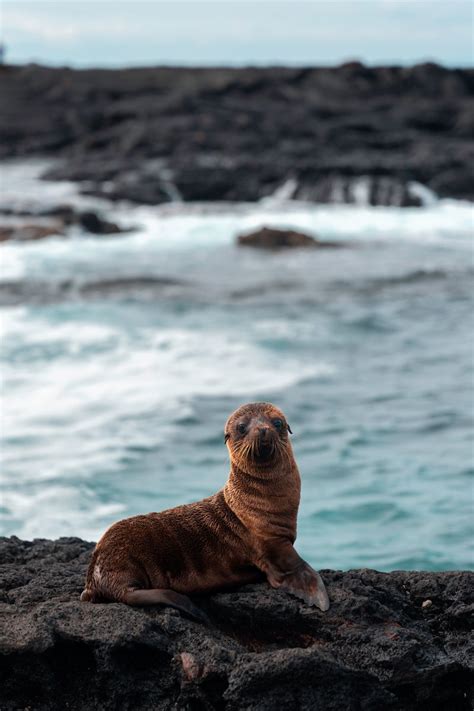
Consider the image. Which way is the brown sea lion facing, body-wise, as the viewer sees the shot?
to the viewer's right

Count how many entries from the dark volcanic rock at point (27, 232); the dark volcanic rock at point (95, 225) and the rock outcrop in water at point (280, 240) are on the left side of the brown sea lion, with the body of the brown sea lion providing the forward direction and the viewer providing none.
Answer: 3

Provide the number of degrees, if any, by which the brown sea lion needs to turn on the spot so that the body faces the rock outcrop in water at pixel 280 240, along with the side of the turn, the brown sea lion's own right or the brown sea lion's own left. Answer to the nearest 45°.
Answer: approximately 90° to the brown sea lion's own left

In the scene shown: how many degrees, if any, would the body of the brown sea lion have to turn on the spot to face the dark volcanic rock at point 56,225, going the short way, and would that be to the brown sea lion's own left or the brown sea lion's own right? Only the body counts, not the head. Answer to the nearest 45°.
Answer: approximately 90° to the brown sea lion's own left

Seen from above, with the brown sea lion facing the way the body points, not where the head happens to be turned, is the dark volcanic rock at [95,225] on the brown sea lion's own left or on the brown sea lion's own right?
on the brown sea lion's own left

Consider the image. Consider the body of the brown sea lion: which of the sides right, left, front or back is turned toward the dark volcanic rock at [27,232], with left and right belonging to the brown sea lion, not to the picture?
left
